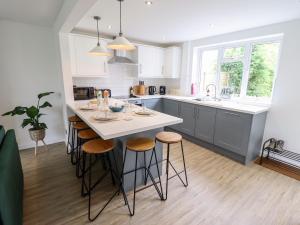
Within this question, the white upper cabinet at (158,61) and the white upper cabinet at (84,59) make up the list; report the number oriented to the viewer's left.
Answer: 0

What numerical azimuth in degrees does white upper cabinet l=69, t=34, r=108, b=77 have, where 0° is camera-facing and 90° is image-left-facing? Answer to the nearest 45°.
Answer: approximately 0°

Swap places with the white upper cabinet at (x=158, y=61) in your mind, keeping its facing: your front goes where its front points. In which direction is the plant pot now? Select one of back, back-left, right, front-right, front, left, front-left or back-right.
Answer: right

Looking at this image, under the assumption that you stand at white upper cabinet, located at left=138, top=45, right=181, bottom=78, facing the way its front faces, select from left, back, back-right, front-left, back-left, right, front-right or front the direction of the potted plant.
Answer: right

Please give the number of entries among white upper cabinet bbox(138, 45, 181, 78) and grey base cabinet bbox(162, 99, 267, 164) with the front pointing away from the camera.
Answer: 0

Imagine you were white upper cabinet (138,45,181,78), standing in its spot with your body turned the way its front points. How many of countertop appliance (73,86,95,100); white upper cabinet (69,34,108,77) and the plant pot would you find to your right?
3

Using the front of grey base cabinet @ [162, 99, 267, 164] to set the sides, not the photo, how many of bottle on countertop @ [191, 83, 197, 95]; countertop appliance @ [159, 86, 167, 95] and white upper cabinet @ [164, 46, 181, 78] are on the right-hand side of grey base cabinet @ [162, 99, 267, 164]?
3

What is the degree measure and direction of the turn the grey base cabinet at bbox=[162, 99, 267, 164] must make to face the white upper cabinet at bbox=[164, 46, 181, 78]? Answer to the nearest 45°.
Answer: approximately 90° to its right

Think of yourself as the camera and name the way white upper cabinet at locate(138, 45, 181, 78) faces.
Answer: facing the viewer and to the right of the viewer

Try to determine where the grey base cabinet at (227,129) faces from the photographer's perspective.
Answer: facing the viewer and to the left of the viewer

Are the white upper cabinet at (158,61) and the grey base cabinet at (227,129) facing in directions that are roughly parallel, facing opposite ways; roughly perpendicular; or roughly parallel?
roughly perpendicular

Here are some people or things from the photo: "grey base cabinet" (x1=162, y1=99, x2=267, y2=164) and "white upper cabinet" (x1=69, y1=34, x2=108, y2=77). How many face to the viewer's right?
0
